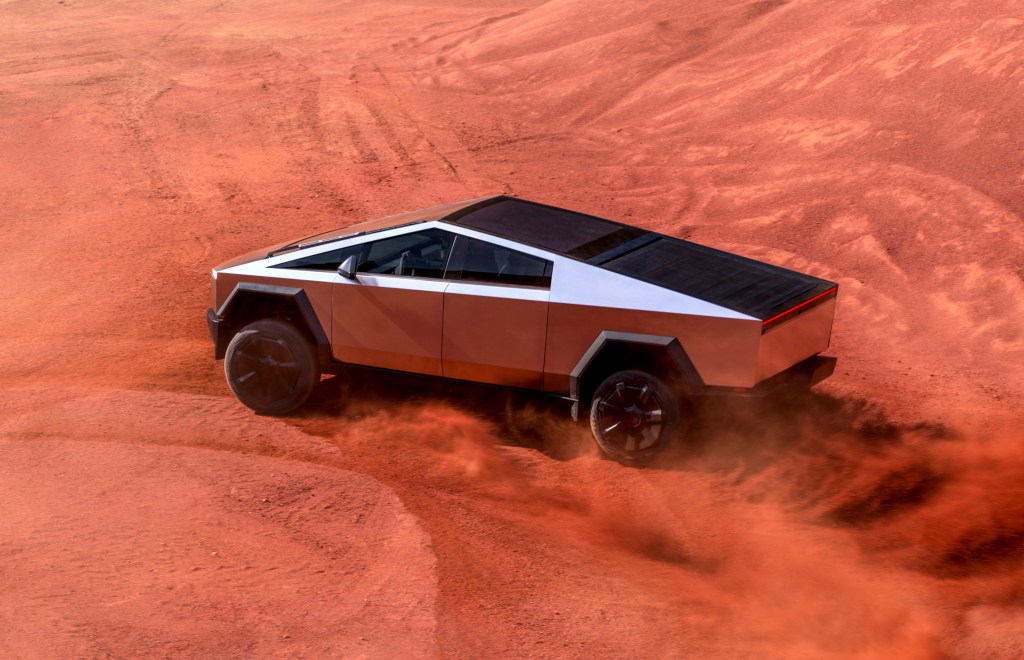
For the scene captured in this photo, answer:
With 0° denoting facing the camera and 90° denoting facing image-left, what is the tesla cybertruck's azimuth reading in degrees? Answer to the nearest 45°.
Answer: approximately 135°
